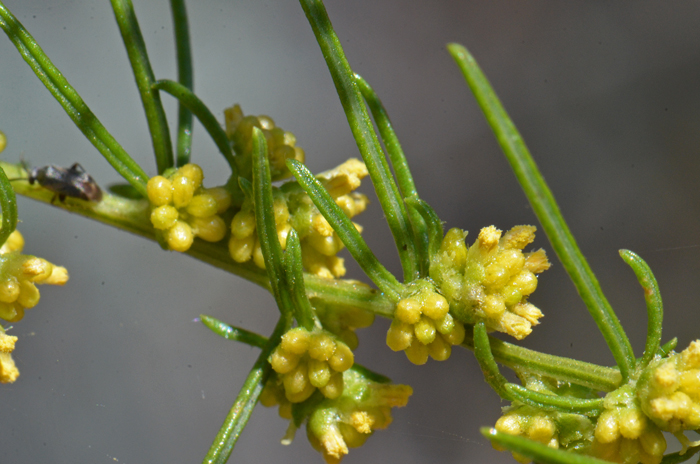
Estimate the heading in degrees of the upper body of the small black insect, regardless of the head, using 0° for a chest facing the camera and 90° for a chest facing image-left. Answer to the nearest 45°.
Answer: approximately 90°
